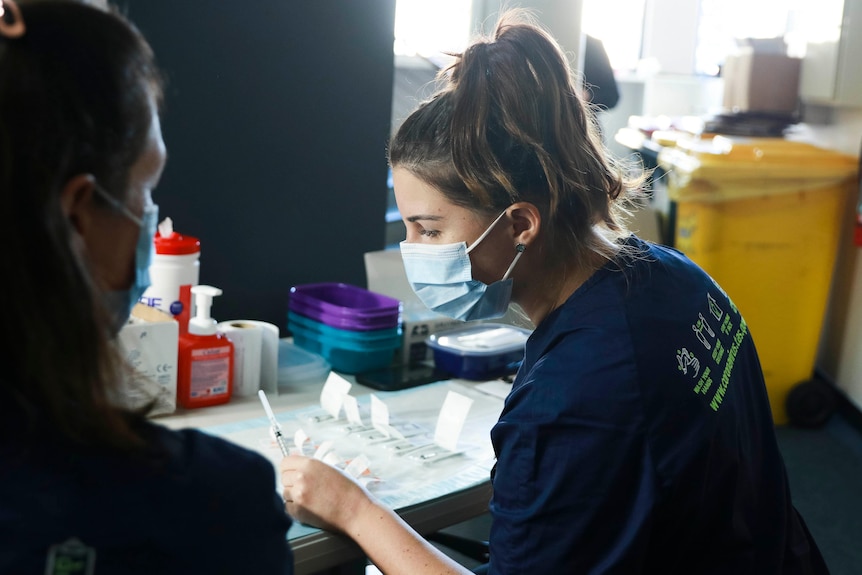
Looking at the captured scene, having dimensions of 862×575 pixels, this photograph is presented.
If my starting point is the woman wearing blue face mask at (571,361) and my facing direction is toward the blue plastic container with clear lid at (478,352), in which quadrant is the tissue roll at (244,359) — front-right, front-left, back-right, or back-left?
front-left

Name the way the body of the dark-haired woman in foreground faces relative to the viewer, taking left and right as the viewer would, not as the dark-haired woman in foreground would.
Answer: facing away from the viewer and to the right of the viewer

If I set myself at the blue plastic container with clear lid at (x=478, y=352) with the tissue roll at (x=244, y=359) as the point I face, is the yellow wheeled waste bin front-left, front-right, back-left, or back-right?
back-right

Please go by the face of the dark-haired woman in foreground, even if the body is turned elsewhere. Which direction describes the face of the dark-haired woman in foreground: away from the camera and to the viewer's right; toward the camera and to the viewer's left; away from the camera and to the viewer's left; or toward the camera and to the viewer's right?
away from the camera and to the viewer's right

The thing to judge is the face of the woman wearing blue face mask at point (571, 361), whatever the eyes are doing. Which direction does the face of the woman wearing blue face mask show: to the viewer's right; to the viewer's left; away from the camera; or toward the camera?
to the viewer's left

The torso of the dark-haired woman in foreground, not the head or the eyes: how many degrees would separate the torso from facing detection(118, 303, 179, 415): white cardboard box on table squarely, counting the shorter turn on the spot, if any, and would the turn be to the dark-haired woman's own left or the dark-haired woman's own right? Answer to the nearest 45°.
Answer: approximately 45° to the dark-haired woman's own left
